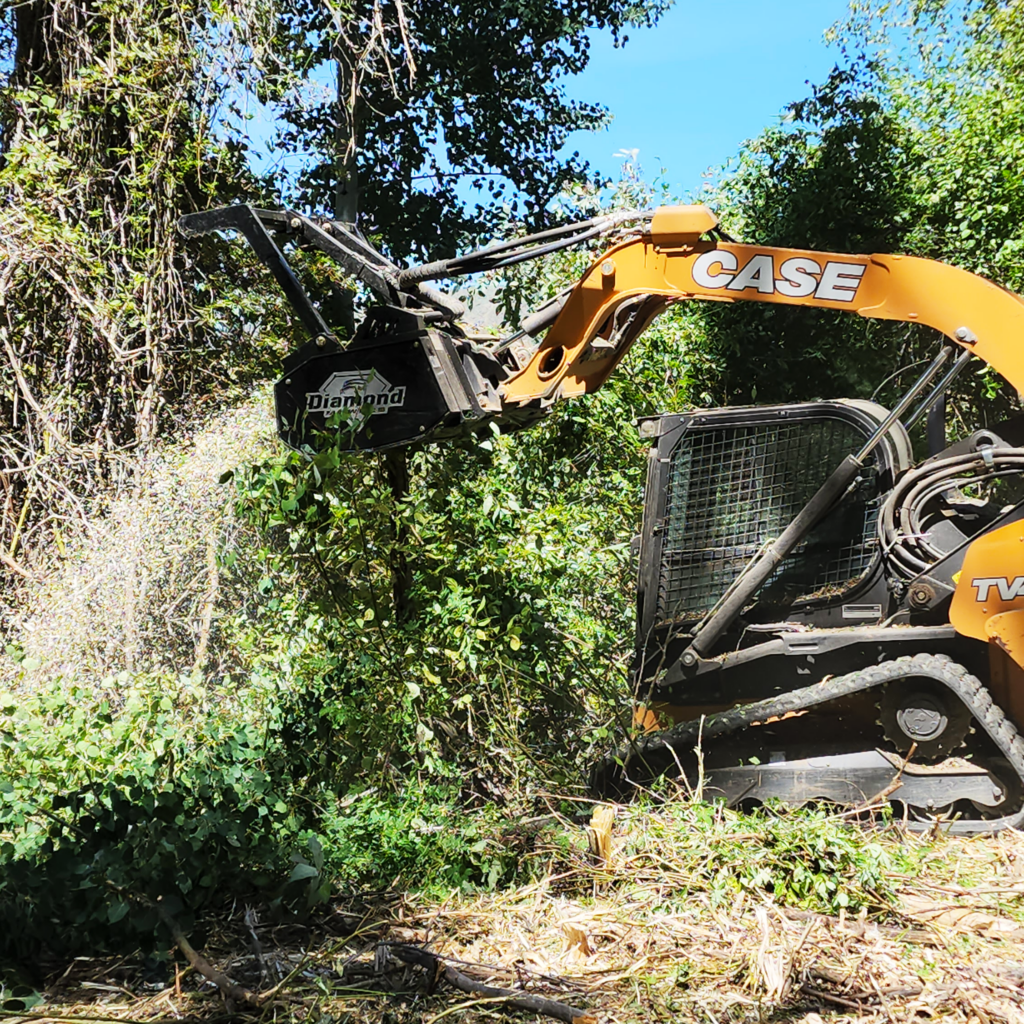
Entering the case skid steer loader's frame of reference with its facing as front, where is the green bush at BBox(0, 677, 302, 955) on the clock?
The green bush is roughly at 11 o'clock from the case skid steer loader.

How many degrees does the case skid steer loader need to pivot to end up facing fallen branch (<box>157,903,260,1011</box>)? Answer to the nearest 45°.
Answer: approximately 45° to its left

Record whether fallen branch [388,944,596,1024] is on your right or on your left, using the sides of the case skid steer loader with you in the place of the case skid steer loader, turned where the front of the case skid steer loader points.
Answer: on your left

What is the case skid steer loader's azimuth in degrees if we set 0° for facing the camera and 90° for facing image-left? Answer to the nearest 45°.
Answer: approximately 90°
